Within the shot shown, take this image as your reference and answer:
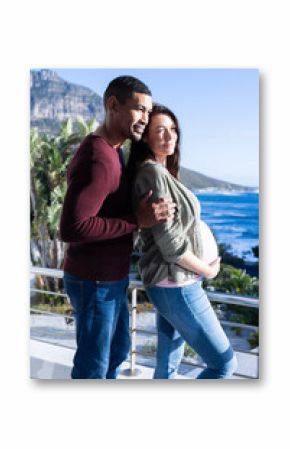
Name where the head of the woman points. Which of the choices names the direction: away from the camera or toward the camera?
toward the camera

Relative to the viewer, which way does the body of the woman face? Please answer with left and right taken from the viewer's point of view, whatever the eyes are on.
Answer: facing to the right of the viewer

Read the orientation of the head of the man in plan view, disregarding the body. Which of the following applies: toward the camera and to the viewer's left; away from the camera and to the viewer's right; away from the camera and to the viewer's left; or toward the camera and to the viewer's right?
toward the camera and to the viewer's right
